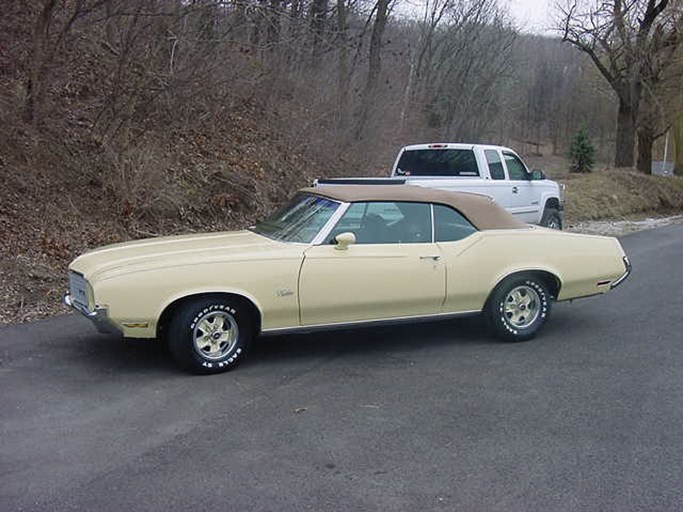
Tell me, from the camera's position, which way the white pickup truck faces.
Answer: facing away from the viewer and to the right of the viewer

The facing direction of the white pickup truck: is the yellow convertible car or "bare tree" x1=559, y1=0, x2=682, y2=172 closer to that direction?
the bare tree

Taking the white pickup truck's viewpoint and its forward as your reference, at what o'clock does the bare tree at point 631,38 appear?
The bare tree is roughly at 11 o'clock from the white pickup truck.

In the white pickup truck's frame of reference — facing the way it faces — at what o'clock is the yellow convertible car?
The yellow convertible car is roughly at 5 o'clock from the white pickup truck.
